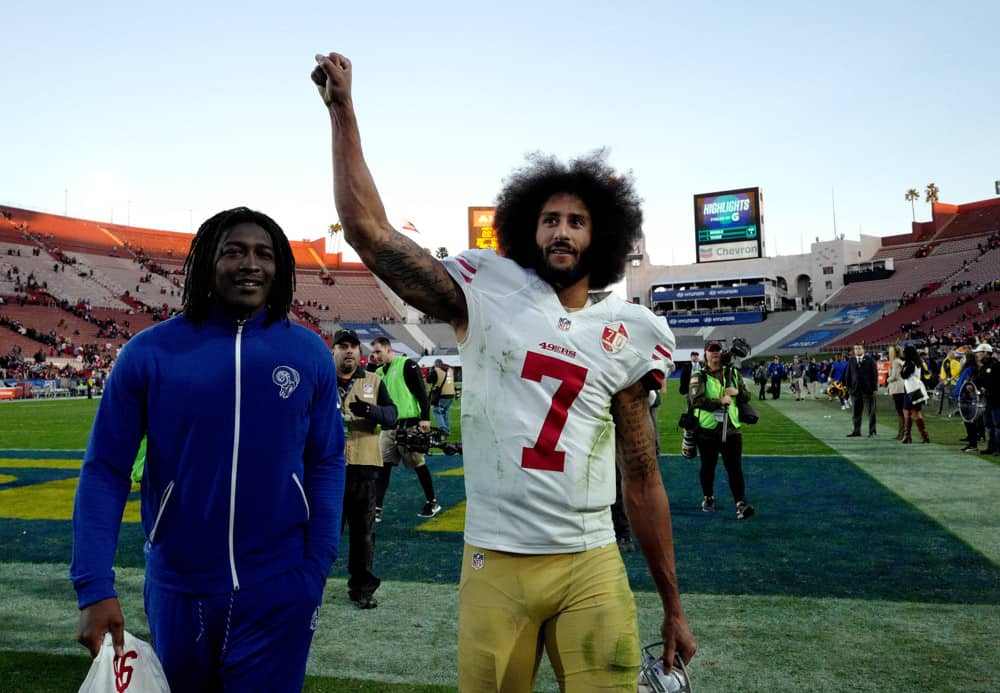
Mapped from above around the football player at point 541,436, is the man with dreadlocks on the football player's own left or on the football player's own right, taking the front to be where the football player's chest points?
on the football player's own right

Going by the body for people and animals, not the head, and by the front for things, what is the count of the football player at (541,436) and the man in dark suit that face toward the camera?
2

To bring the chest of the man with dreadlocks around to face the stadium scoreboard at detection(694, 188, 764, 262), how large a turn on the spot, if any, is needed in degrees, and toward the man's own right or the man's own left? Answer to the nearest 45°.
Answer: approximately 135° to the man's own left

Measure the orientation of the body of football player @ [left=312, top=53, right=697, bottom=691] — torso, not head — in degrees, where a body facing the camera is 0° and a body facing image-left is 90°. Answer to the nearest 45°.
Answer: approximately 0°

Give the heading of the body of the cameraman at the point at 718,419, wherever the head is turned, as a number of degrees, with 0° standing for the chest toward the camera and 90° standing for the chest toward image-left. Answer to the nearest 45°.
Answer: approximately 0°
